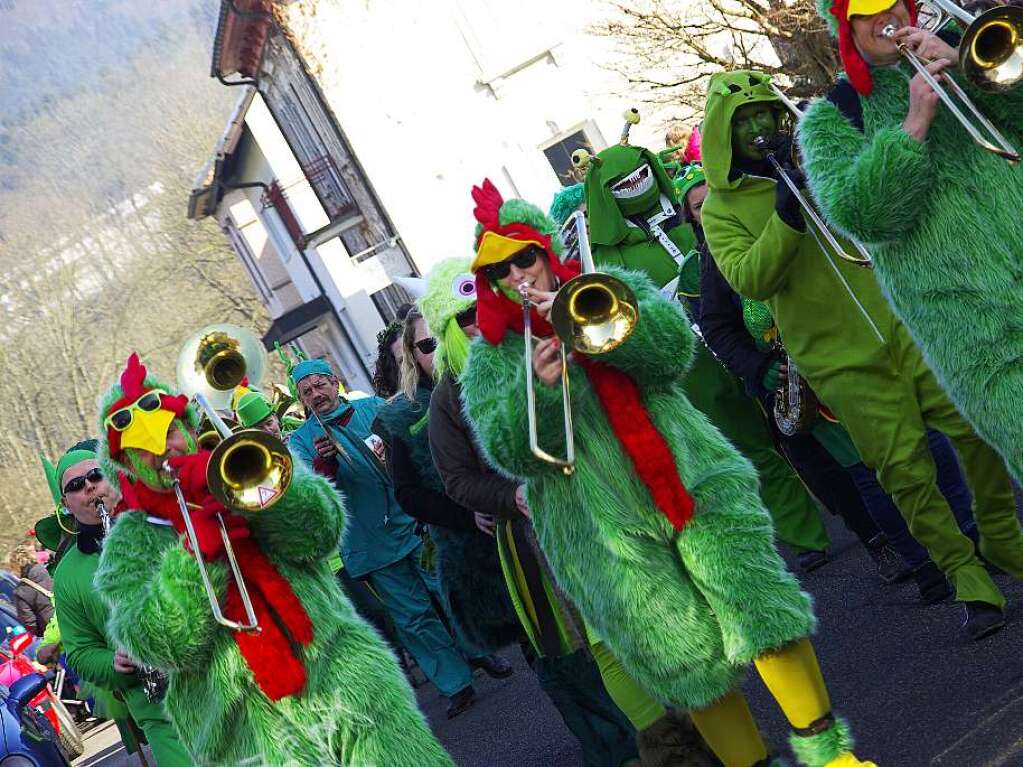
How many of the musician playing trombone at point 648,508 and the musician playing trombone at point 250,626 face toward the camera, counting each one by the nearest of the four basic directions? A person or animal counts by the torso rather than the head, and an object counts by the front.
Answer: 2

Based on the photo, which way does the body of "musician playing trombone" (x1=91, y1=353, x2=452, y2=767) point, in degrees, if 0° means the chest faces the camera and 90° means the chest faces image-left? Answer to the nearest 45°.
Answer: approximately 0°

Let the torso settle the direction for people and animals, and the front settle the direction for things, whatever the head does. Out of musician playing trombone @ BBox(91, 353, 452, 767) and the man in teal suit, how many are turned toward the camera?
2

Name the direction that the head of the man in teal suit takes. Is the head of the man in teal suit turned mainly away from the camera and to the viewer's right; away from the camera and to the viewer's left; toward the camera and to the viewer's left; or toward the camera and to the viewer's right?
toward the camera and to the viewer's left

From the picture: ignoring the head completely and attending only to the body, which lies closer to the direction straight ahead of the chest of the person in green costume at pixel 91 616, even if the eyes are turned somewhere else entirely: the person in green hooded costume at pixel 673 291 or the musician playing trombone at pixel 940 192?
the musician playing trombone

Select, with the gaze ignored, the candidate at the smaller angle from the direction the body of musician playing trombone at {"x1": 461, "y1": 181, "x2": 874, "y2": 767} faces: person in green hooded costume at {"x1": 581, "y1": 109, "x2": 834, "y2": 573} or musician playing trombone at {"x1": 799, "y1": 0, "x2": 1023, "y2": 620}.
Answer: the musician playing trombone

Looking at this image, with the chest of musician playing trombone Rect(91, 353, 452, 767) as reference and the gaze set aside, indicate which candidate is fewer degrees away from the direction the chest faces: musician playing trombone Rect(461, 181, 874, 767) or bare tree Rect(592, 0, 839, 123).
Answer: the musician playing trombone

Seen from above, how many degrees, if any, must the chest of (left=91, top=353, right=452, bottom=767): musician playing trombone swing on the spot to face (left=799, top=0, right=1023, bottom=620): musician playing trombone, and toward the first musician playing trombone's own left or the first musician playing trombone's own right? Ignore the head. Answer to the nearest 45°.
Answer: approximately 90° to the first musician playing trombone's own left
